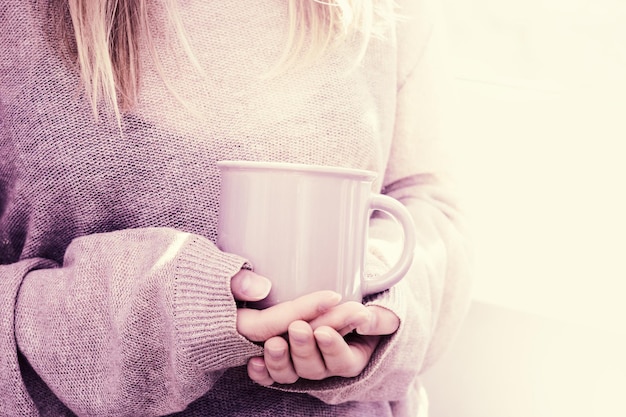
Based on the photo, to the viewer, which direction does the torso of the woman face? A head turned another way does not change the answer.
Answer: toward the camera
